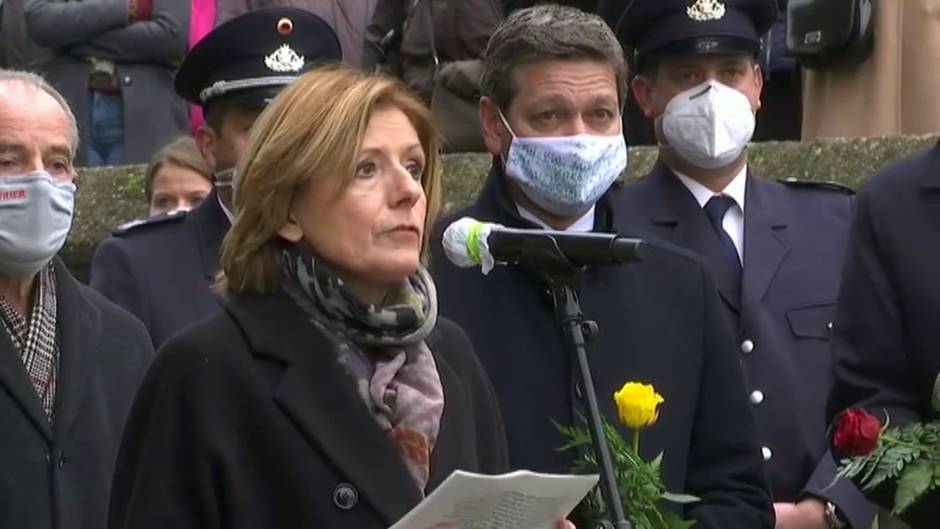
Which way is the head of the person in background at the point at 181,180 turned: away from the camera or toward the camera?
toward the camera

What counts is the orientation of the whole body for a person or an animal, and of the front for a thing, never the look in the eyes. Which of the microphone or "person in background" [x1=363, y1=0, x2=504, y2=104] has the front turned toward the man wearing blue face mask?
the person in background

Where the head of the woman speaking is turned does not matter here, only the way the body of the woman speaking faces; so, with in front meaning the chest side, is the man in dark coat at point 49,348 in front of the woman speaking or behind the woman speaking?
behind

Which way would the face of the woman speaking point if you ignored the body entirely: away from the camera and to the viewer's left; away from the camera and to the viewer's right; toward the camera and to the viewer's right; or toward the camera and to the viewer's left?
toward the camera and to the viewer's right

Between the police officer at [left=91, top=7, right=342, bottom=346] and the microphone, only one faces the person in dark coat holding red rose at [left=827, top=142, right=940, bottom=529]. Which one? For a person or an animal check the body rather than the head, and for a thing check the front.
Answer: the police officer at [left=91, top=7, right=342, bottom=346]

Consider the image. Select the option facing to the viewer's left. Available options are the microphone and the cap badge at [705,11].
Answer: the microphone

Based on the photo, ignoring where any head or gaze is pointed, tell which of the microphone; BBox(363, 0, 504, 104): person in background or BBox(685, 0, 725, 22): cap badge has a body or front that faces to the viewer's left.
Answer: the microphone

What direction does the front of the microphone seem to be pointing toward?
to the viewer's left

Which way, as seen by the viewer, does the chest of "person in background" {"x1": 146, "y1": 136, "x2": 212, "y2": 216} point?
toward the camera

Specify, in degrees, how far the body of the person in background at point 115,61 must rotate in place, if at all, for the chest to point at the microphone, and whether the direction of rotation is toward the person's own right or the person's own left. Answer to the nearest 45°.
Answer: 0° — they already face it

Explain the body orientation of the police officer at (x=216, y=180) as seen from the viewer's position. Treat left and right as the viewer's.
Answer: facing the viewer and to the right of the viewer

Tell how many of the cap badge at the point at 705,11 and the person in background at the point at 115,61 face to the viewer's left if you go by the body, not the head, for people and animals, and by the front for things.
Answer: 0

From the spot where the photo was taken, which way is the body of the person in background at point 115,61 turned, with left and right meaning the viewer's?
facing the viewer
